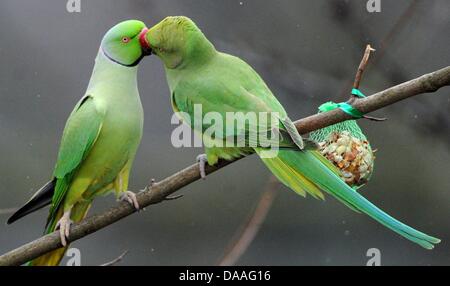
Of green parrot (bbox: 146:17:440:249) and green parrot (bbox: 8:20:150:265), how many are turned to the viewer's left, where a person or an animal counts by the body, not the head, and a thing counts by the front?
1

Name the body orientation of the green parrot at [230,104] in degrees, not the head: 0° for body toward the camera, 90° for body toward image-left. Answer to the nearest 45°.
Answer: approximately 90°

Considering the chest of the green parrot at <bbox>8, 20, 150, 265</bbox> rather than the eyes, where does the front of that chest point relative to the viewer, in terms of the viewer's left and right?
facing the viewer and to the right of the viewer

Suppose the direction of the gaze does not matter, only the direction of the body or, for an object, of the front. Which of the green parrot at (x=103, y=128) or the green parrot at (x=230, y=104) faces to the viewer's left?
the green parrot at (x=230, y=104)

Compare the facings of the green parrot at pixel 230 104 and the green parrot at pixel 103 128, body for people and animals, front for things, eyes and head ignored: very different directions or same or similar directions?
very different directions

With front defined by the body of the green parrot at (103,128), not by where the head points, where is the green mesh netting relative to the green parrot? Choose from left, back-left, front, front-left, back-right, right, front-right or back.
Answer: front-left
